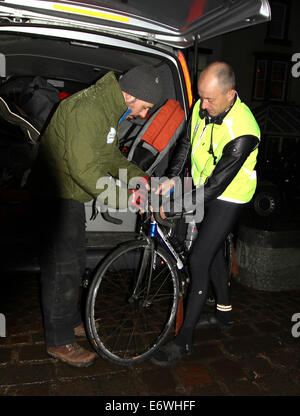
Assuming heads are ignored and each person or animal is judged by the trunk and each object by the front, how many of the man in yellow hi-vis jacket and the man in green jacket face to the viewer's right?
1

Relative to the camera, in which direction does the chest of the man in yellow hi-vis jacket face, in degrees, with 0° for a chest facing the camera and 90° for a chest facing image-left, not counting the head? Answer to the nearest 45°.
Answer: approximately 45°

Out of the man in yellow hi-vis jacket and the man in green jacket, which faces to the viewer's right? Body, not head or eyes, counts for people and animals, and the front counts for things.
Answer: the man in green jacket

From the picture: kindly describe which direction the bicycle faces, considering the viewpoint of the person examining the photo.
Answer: facing the viewer and to the left of the viewer

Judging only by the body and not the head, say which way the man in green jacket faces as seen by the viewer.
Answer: to the viewer's right

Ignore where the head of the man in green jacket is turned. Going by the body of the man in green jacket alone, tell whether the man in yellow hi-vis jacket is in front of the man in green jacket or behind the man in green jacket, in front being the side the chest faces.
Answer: in front
